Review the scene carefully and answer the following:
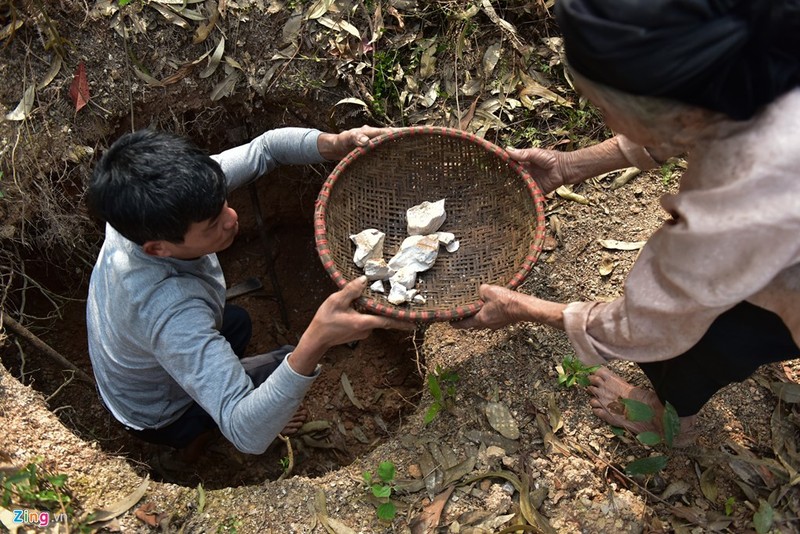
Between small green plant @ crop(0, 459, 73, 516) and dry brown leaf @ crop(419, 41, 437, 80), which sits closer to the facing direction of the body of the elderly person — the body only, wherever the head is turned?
the small green plant

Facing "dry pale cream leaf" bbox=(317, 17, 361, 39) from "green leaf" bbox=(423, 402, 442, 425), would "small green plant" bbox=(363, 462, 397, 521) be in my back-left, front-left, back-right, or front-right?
back-left

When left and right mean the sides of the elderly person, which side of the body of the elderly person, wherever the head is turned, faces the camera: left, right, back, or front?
left

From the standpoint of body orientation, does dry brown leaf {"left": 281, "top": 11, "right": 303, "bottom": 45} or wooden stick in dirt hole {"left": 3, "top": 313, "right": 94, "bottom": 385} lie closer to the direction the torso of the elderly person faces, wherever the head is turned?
the wooden stick in dirt hole

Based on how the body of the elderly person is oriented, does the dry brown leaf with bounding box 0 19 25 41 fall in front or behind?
in front

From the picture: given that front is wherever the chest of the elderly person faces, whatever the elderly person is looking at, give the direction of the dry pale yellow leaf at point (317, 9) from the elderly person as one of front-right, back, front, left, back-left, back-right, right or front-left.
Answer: front-right

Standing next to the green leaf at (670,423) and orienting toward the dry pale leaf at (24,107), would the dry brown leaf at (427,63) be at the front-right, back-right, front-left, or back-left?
front-right

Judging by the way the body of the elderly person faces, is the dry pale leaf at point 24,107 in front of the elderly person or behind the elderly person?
in front
